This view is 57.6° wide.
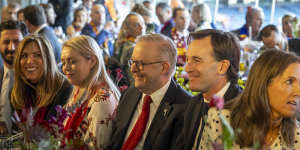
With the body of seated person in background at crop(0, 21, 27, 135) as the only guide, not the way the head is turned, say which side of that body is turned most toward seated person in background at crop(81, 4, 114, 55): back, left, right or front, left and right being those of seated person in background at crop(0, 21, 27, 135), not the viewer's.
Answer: back

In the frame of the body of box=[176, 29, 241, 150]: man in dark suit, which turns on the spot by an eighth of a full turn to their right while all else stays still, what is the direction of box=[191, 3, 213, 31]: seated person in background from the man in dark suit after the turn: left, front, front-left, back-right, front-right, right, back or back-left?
right

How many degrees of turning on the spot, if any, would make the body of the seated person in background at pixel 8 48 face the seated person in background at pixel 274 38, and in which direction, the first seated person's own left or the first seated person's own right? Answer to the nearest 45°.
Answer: approximately 135° to the first seated person's own left

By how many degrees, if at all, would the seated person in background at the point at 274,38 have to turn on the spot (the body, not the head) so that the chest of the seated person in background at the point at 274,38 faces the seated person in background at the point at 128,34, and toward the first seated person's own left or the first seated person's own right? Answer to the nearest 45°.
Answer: approximately 45° to the first seated person's own right

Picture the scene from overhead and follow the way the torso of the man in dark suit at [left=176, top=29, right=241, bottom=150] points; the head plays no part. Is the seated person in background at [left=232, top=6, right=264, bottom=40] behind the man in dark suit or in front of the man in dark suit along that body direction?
behind

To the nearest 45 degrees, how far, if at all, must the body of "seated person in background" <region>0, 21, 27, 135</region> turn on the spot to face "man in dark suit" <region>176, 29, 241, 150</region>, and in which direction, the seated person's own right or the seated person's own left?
approximately 90° to the seated person's own left

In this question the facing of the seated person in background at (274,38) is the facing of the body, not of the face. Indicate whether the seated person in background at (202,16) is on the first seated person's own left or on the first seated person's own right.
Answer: on the first seated person's own right

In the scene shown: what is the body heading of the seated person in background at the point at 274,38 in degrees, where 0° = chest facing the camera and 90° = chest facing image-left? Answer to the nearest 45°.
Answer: approximately 45°

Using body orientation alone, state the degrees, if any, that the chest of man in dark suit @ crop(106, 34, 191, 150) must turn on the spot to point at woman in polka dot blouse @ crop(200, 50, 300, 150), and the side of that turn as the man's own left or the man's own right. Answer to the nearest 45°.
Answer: approximately 90° to the man's own left

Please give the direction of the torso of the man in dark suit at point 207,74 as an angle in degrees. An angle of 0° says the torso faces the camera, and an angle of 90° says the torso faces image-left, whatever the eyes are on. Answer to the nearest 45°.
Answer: approximately 45°

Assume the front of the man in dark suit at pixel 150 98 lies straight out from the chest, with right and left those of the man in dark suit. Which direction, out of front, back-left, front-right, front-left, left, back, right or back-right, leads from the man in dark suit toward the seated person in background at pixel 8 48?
right
